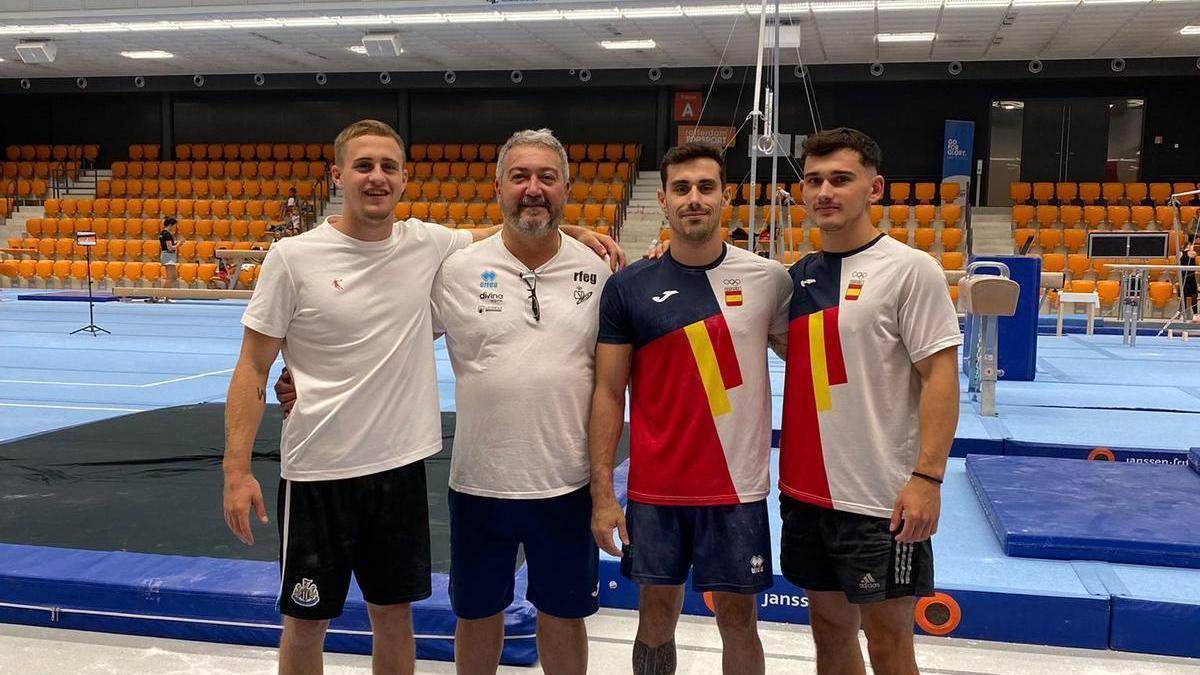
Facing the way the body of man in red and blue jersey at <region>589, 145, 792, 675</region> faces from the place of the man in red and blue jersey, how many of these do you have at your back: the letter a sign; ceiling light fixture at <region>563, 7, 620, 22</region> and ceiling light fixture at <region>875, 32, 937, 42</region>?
3

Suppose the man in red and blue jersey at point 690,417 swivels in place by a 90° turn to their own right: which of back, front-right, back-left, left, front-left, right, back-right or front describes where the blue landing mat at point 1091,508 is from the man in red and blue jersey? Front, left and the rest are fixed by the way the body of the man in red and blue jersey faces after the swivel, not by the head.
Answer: back-right

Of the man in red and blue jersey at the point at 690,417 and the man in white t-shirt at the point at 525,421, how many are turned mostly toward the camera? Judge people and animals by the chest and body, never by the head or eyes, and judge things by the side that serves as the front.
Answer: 2

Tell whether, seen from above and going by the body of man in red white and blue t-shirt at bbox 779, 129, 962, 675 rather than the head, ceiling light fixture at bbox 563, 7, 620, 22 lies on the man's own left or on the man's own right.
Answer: on the man's own right

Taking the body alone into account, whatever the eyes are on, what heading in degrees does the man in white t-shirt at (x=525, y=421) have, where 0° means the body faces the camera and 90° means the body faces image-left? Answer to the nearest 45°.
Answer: approximately 0°

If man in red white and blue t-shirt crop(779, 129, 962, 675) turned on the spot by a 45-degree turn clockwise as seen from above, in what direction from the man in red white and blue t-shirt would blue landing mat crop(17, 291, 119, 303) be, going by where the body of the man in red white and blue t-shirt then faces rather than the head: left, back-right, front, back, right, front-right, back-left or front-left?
front-right

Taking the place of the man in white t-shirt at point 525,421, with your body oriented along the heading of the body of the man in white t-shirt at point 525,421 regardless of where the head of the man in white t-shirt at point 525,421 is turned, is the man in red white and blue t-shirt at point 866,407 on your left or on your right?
on your left

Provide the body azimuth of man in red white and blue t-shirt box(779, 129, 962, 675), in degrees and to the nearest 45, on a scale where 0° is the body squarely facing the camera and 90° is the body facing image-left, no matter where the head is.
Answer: approximately 45°

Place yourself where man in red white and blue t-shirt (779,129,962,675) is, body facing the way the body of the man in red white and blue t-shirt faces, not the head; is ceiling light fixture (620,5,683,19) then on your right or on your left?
on your right
